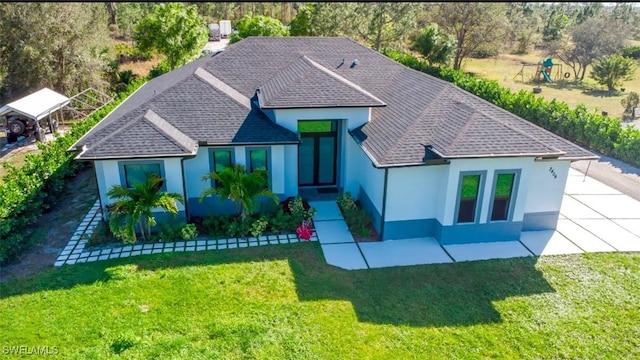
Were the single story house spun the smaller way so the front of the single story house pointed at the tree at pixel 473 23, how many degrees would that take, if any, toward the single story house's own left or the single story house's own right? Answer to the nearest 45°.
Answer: approximately 180°

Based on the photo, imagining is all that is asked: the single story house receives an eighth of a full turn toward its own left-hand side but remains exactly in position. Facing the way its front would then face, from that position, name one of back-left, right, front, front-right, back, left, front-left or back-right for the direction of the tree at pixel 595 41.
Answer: left

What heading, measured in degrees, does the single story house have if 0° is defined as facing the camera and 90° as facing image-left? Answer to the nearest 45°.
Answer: approximately 0°

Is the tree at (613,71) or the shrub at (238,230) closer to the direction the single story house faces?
the shrub

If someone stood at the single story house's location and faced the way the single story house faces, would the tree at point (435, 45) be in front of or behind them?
behind

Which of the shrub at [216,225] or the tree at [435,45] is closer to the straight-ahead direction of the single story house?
the shrub

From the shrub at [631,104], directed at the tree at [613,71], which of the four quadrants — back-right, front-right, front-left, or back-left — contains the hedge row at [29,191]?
back-left

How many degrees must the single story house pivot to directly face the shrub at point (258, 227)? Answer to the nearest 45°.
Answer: approximately 45° to its right

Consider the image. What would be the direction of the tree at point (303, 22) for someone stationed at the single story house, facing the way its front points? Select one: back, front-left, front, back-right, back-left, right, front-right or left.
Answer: back

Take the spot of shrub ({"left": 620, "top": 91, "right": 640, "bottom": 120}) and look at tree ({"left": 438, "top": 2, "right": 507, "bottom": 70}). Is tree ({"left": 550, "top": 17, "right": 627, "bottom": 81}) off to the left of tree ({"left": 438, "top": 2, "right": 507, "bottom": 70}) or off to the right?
right

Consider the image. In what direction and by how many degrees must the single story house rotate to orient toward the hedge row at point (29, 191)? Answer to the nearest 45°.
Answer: approximately 90° to its right

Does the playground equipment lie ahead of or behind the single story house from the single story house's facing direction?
behind

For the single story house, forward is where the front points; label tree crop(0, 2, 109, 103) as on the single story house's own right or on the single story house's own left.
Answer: on the single story house's own right
